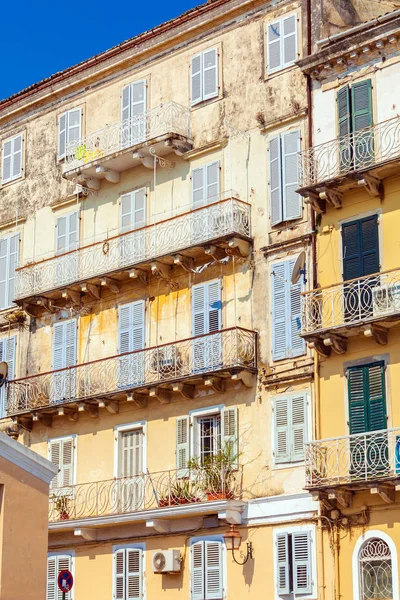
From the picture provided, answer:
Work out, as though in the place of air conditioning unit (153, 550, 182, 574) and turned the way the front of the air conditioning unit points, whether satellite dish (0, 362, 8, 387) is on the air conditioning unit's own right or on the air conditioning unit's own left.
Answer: on the air conditioning unit's own right

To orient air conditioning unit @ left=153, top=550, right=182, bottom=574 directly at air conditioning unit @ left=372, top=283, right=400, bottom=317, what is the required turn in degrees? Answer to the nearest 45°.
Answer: approximately 90° to its left

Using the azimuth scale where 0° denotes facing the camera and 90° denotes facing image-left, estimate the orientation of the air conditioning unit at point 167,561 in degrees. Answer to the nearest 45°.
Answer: approximately 45°

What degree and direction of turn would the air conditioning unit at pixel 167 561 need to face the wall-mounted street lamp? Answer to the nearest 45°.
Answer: approximately 90° to its left

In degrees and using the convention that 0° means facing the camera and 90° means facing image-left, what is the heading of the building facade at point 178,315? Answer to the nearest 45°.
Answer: approximately 45°

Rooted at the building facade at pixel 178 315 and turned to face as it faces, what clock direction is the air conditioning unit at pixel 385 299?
The air conditioning unit is roughly at 9 o'clock from the building facade.

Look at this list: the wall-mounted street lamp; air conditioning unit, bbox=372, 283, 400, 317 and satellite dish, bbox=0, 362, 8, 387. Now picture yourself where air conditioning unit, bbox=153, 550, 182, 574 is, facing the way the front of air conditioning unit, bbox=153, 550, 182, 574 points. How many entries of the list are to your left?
2
